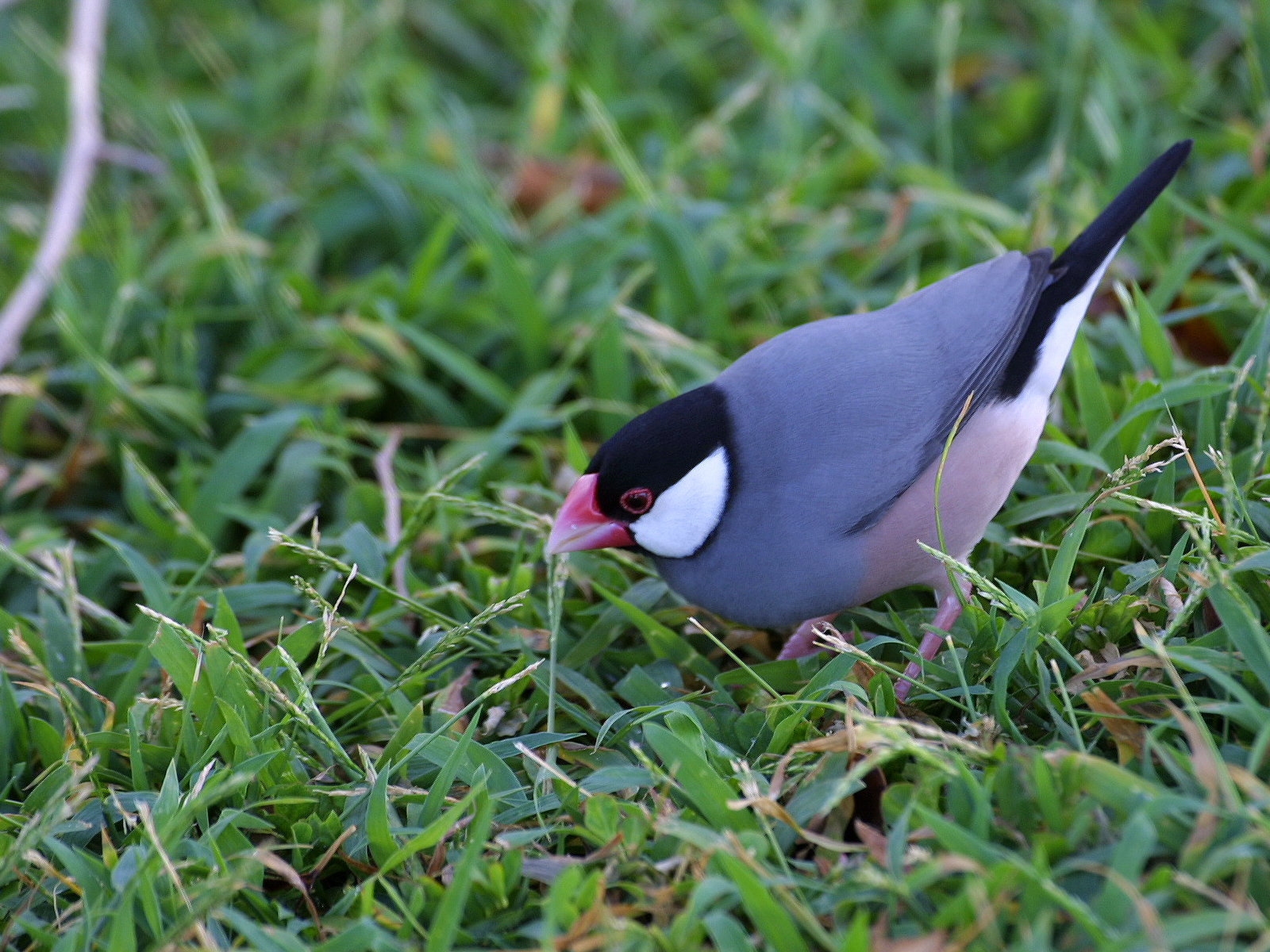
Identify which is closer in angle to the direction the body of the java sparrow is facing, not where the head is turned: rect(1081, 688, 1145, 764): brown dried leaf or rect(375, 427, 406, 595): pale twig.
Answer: the pale twig

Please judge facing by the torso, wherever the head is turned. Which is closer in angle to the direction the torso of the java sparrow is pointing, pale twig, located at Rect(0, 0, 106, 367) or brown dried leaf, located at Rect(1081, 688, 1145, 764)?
the pale twig

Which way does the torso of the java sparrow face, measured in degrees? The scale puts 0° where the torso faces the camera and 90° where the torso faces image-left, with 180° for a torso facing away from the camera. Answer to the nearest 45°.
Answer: approximately 90°

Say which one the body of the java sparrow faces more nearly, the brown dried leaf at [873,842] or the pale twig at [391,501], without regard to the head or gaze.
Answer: the pale twig

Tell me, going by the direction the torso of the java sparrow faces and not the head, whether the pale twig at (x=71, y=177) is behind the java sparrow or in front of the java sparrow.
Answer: in front

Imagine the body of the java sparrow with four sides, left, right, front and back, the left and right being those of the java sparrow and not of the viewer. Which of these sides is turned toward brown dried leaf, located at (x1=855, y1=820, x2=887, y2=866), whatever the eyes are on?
left

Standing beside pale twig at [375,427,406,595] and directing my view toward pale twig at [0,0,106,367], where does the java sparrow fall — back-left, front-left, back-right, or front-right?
back-right
